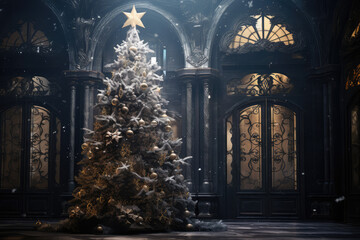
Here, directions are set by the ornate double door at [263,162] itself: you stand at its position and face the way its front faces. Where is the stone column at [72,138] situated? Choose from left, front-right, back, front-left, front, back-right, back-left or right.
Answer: right

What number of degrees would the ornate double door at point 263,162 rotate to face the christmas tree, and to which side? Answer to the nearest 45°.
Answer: approximately 45° to its right

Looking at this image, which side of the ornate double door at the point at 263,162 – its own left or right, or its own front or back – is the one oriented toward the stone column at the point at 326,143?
left

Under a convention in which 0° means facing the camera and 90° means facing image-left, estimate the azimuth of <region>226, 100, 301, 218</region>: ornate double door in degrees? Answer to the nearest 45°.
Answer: approximately 0°

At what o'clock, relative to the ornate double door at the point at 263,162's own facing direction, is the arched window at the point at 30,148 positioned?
The arched window is roughly at 3 o'clock from the ornate double door.

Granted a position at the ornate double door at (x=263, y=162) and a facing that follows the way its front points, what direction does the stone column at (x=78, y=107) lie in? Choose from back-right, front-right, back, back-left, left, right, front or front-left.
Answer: right

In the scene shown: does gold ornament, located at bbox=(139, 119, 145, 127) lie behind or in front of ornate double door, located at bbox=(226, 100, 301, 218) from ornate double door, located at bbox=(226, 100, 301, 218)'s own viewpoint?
in front

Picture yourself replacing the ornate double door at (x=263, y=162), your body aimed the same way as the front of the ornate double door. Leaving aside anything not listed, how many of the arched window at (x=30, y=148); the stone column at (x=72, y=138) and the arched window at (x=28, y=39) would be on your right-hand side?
3

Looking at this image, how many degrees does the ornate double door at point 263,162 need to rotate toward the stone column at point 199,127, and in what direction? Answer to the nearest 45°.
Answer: approximately 90° to its right

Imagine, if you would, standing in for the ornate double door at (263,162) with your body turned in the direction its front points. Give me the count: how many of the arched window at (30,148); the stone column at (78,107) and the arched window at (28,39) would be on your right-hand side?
3

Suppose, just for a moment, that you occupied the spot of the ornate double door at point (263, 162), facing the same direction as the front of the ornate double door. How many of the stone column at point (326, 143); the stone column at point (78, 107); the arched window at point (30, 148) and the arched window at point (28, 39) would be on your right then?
3

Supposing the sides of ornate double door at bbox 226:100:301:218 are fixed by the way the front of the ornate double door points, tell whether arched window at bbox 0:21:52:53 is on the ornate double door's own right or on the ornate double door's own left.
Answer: on the ornate double door's own right
